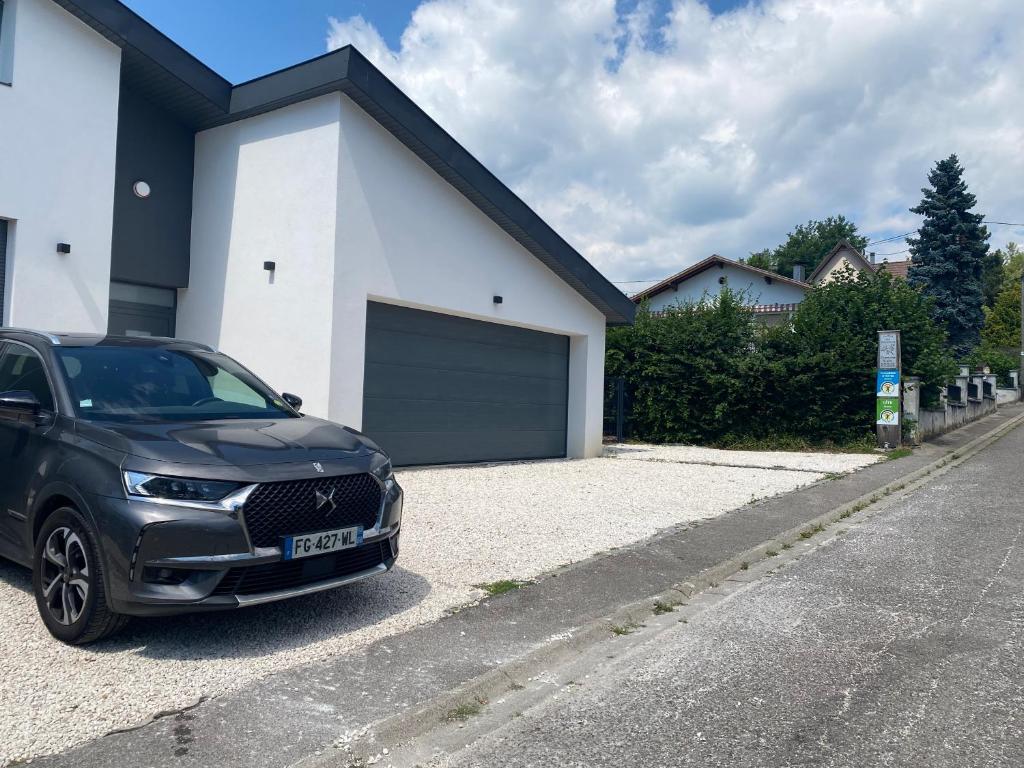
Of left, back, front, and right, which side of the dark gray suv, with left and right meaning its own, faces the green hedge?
left

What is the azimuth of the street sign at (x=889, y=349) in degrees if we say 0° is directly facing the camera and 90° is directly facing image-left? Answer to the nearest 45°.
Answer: approximately 0°

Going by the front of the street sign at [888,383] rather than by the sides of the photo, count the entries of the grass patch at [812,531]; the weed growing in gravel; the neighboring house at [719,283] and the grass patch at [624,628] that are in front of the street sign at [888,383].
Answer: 3

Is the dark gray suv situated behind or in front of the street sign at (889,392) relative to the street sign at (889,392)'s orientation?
in front

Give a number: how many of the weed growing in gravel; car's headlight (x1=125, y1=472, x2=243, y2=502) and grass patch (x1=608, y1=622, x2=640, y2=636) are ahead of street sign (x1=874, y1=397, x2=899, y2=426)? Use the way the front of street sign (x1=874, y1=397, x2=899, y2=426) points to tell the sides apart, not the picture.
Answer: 3

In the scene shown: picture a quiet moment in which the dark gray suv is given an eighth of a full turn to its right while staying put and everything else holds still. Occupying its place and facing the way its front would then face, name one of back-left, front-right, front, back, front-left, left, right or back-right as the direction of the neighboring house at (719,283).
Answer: back-left

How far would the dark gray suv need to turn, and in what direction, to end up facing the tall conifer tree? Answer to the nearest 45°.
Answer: approximately 90° to its left

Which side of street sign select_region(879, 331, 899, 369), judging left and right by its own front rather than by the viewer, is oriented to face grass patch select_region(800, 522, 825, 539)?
front

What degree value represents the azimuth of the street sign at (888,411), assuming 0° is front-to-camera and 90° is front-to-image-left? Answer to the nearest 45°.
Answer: approximately 0°
